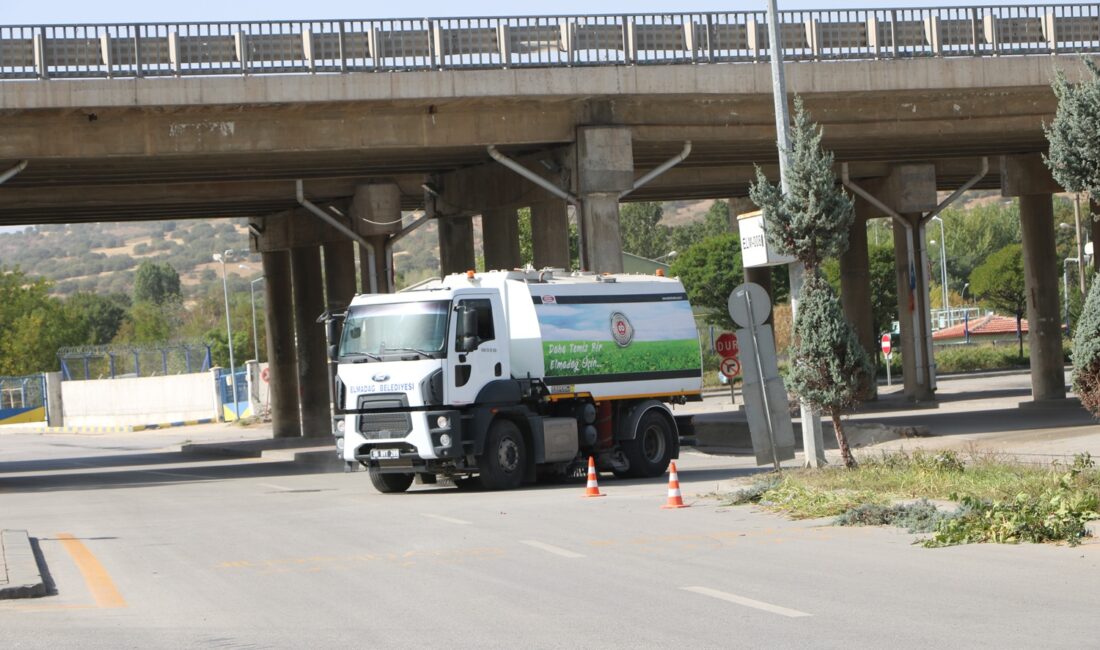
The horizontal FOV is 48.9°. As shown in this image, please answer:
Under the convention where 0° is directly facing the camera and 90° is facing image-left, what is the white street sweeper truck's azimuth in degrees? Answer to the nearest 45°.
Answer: approximately 45°

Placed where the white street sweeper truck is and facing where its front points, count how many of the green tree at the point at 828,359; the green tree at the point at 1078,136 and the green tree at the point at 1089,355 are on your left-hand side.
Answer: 3

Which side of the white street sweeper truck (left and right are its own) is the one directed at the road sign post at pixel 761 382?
back

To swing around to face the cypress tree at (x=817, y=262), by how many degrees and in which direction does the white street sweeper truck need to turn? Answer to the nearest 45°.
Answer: approximately 90° to its left
